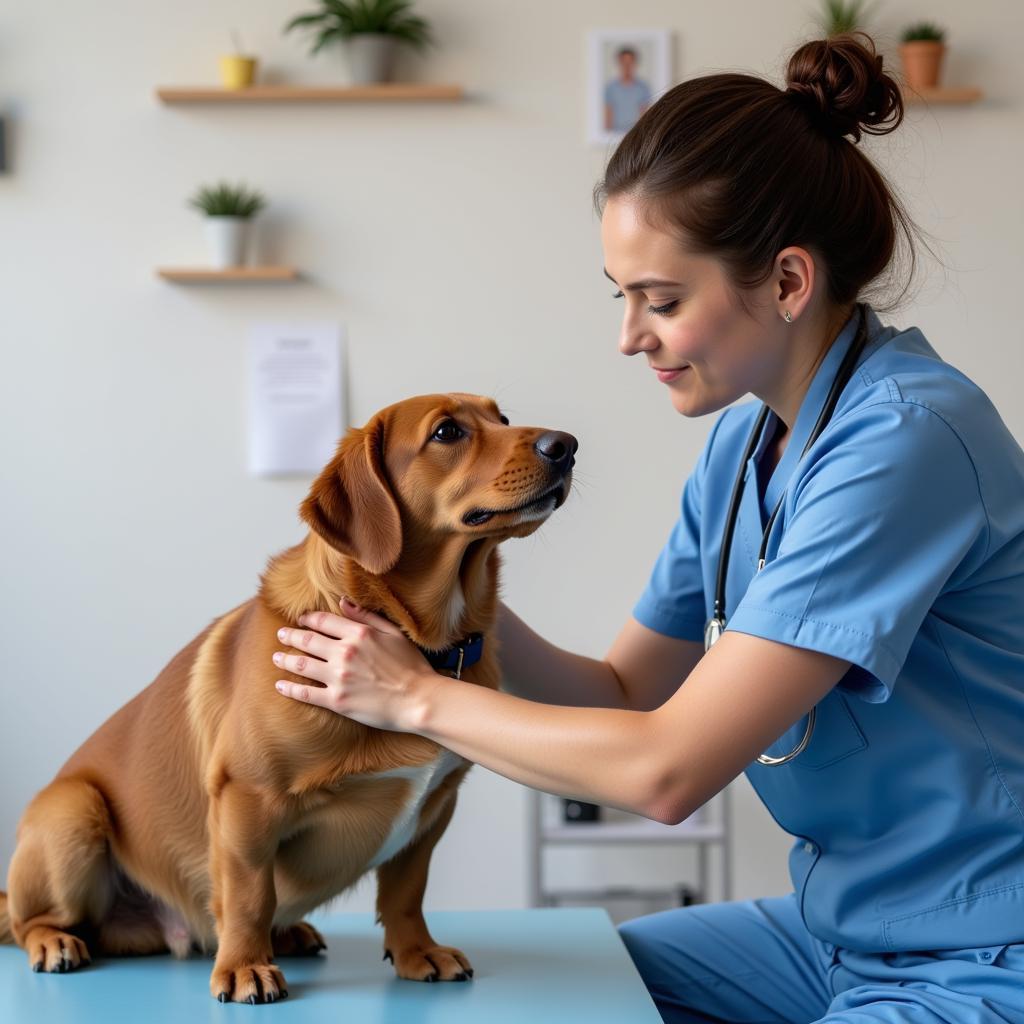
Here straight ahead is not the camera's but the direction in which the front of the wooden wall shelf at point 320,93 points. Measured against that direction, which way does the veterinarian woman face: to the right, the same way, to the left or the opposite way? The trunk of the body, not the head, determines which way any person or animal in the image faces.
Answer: to the right

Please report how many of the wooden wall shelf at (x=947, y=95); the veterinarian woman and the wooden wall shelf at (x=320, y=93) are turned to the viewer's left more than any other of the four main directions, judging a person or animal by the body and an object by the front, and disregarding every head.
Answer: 1

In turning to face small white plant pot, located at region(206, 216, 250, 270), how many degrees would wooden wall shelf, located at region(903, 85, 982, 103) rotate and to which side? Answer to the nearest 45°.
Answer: approximately 90° to its right

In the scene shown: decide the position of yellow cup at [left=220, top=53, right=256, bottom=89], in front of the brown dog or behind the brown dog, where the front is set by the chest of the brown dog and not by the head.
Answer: behind

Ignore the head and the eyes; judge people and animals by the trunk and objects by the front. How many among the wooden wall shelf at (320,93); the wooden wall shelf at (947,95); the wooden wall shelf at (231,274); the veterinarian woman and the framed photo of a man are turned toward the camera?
4

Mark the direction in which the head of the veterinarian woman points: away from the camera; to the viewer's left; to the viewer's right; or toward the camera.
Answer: to the viewer's left

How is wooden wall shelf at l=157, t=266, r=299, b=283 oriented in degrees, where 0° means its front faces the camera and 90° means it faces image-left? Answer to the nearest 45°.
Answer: approximately 0°

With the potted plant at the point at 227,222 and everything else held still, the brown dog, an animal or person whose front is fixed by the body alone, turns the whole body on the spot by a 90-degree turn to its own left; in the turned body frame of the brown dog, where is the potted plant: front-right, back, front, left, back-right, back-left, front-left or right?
front-left

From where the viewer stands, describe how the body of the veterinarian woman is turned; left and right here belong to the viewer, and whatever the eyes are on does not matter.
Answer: facing to the left of the viewer

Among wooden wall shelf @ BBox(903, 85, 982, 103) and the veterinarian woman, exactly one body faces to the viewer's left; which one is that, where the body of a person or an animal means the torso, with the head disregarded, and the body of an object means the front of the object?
the veterinarian woman

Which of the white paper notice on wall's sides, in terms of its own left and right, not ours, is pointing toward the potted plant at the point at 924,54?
left

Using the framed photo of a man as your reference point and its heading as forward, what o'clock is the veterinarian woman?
The veterinarian woman is roughly at 12 o'clock from the framed photo of a man.
